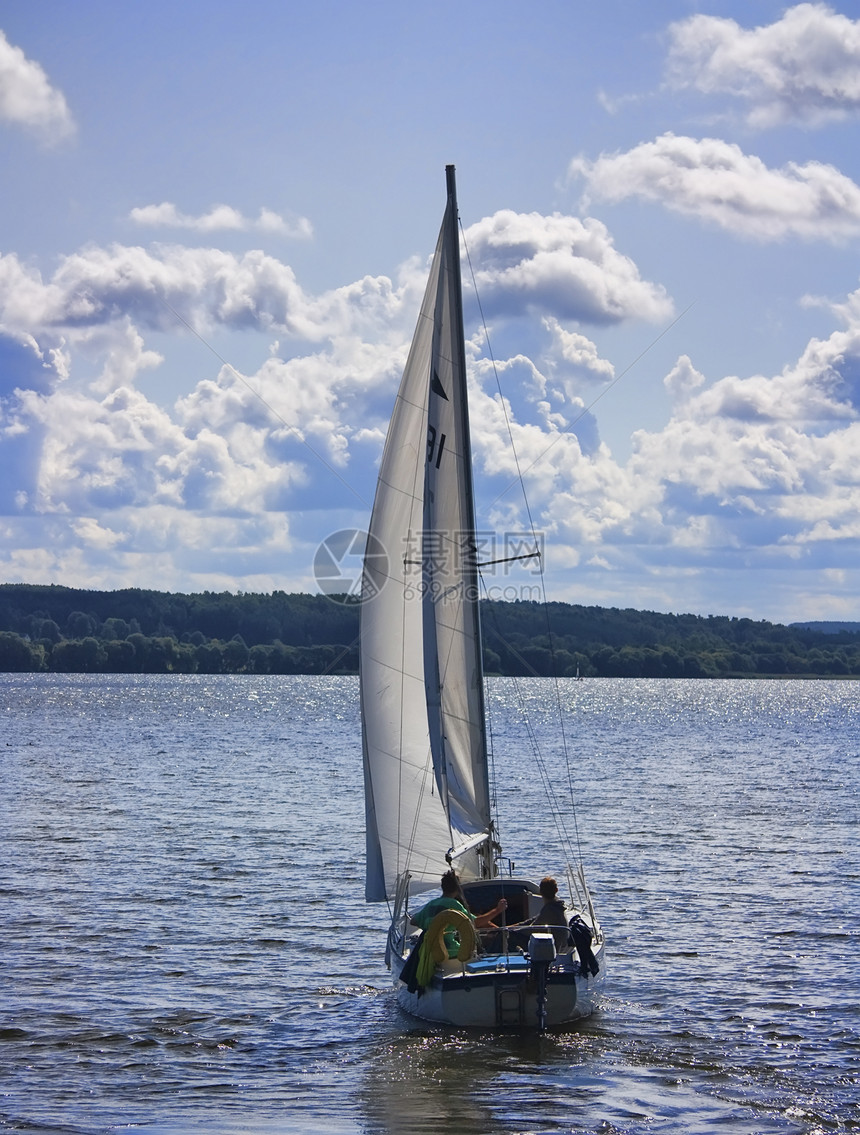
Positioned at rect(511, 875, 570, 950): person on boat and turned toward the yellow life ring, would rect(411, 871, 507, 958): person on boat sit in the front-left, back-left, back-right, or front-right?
front-right

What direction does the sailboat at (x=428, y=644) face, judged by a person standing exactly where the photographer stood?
facing away from the viewer

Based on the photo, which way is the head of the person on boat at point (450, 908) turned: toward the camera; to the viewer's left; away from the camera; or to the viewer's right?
away from the camera
